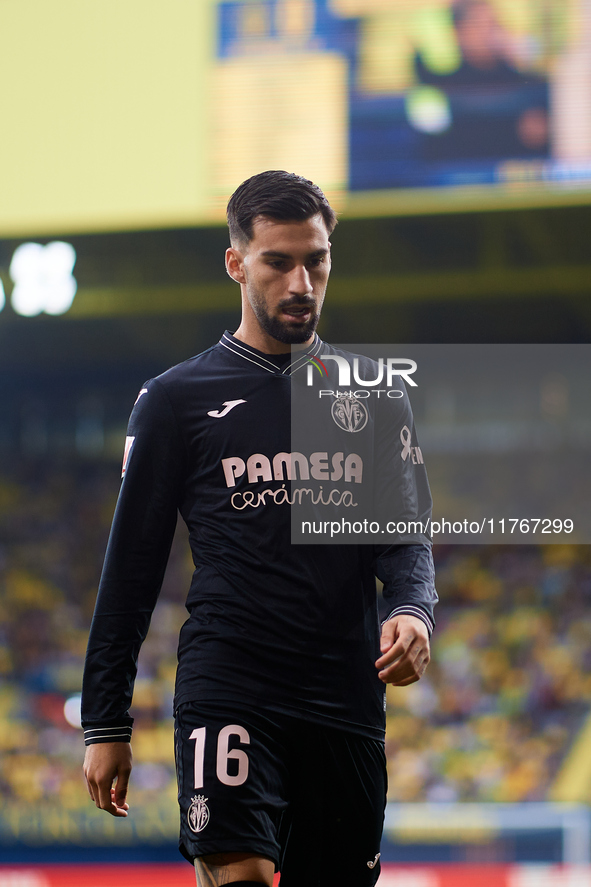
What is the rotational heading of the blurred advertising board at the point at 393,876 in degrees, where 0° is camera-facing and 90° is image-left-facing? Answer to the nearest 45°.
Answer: approximately 0°

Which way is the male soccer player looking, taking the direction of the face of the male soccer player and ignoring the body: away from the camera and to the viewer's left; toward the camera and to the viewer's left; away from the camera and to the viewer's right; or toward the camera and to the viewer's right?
toward the camera and to the viewer's right

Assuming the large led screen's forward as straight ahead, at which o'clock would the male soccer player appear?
The male soccer player is roughly at 12 o'clock from the large led screen.

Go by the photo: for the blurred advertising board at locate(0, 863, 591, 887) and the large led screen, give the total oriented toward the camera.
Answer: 2

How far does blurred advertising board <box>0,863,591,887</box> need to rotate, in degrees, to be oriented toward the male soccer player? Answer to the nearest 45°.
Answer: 0° — it already faces them
